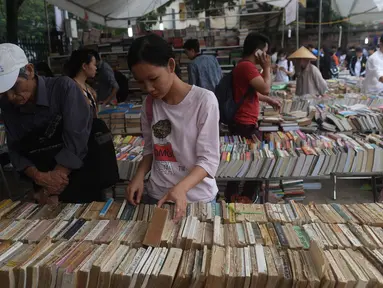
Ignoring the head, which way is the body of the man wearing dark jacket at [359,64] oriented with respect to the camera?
toward the camera

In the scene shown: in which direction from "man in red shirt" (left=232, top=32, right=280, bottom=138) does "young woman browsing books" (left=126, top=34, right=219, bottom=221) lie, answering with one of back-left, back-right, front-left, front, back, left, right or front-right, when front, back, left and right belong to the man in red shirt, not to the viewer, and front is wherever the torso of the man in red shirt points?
right

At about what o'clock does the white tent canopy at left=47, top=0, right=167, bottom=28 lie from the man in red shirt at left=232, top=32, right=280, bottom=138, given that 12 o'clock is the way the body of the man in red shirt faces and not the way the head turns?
The white tent canopy is roughly at 8 o'clock from the man in red shirt.

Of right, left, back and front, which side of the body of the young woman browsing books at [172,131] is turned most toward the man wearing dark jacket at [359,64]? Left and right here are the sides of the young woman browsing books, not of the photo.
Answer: back

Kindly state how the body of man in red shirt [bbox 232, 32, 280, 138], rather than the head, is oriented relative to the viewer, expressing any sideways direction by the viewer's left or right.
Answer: facing to the right of the viewer

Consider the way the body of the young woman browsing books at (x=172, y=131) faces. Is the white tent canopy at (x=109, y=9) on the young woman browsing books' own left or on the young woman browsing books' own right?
on the young woman browsing books' own right

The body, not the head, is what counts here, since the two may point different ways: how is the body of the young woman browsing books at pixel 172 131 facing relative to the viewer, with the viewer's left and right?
facing the viewer and to the left of the viewer
